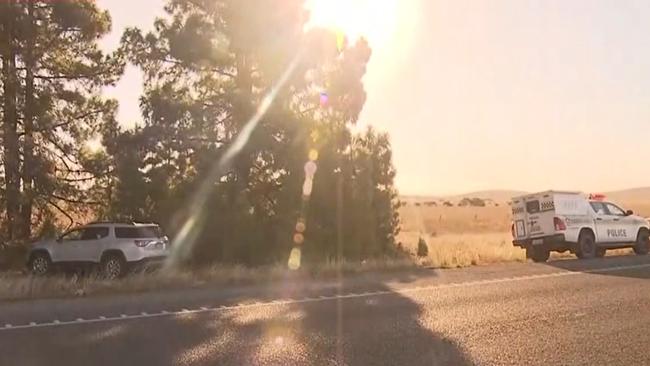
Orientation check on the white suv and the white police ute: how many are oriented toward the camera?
0

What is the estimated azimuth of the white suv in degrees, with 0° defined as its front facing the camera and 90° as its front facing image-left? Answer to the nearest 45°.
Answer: approximately 135°

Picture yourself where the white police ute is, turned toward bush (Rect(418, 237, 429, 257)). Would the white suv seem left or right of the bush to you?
left

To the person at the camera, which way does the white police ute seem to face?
facing away from the viewer and to the right of the viewer

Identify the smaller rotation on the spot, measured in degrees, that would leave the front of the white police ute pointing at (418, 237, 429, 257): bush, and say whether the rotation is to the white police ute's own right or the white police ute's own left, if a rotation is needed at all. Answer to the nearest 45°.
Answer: approximately 135° to the white police ute's own left

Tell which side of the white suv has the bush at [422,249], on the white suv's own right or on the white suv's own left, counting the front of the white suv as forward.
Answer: on the white suv's own right

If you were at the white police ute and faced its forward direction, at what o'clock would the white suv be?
The white suv is roughly at 6 o'clock from the white police ute.
